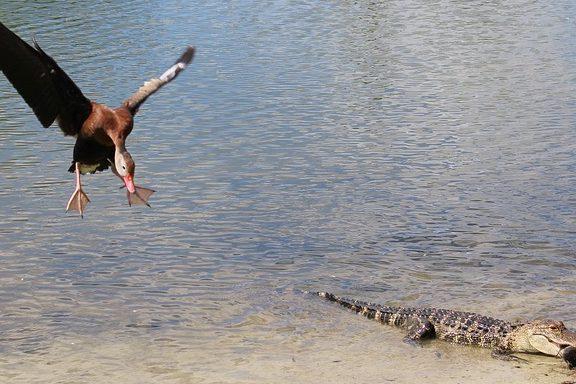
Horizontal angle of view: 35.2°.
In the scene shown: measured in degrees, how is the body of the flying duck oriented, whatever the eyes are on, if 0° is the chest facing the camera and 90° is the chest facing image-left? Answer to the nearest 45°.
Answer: approximately 315°

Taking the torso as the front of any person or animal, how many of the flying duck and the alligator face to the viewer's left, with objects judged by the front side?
0

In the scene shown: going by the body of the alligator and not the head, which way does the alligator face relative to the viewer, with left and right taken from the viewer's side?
facing the viewer and to the right of the viewer

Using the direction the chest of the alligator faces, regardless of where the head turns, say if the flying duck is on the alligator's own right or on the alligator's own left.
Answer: on the alligator's own right
